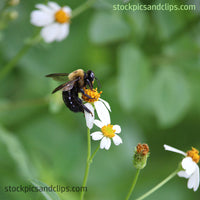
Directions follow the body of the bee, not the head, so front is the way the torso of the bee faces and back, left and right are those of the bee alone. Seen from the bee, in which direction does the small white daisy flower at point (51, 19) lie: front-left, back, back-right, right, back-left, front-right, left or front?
left

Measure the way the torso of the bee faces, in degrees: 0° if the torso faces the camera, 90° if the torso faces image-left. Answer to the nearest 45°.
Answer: approximately 270°
